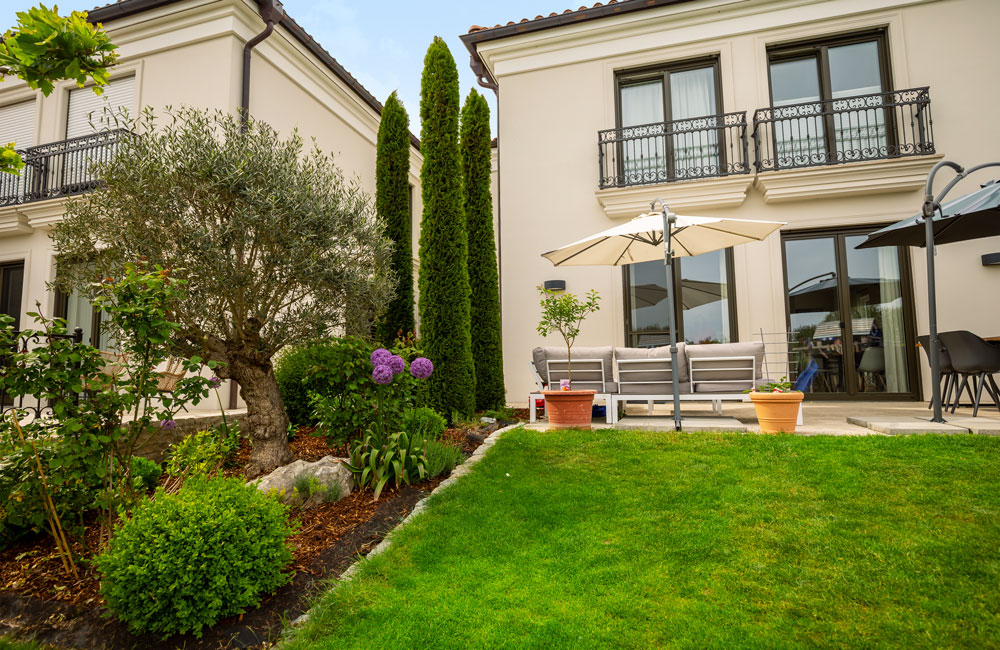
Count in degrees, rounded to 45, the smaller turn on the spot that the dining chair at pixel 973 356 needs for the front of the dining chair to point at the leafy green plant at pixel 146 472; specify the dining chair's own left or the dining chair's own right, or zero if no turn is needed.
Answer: approximately 180°

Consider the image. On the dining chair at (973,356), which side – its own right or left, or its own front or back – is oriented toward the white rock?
back

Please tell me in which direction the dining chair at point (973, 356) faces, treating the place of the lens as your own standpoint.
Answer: facing away from the viewer and to the right of the viewer

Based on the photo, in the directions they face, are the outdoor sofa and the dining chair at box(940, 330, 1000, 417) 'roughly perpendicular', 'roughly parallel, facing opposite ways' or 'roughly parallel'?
roughly perpendicular

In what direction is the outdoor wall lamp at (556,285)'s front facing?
toward the camera

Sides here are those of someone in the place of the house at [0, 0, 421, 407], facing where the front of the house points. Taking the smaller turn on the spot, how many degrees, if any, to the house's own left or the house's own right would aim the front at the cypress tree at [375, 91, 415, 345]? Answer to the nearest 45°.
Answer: approximately 90° to the house's own left
